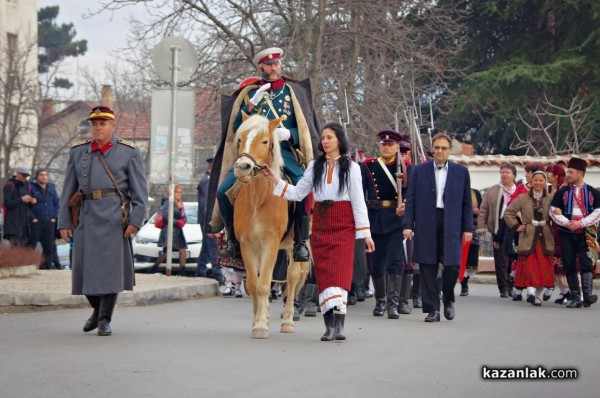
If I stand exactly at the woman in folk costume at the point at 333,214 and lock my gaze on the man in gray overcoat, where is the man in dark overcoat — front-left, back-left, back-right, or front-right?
back-right

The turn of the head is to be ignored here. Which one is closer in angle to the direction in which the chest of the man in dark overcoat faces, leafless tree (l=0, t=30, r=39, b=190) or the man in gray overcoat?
the man in gray overcoat

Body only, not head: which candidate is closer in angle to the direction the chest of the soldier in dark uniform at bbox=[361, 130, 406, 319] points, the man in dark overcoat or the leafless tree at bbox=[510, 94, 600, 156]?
the man in dark overcoat

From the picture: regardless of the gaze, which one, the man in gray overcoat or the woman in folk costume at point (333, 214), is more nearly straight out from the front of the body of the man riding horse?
the woman in folk costume

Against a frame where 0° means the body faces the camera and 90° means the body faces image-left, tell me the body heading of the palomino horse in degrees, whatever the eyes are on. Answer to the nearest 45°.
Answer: approximately 0°
